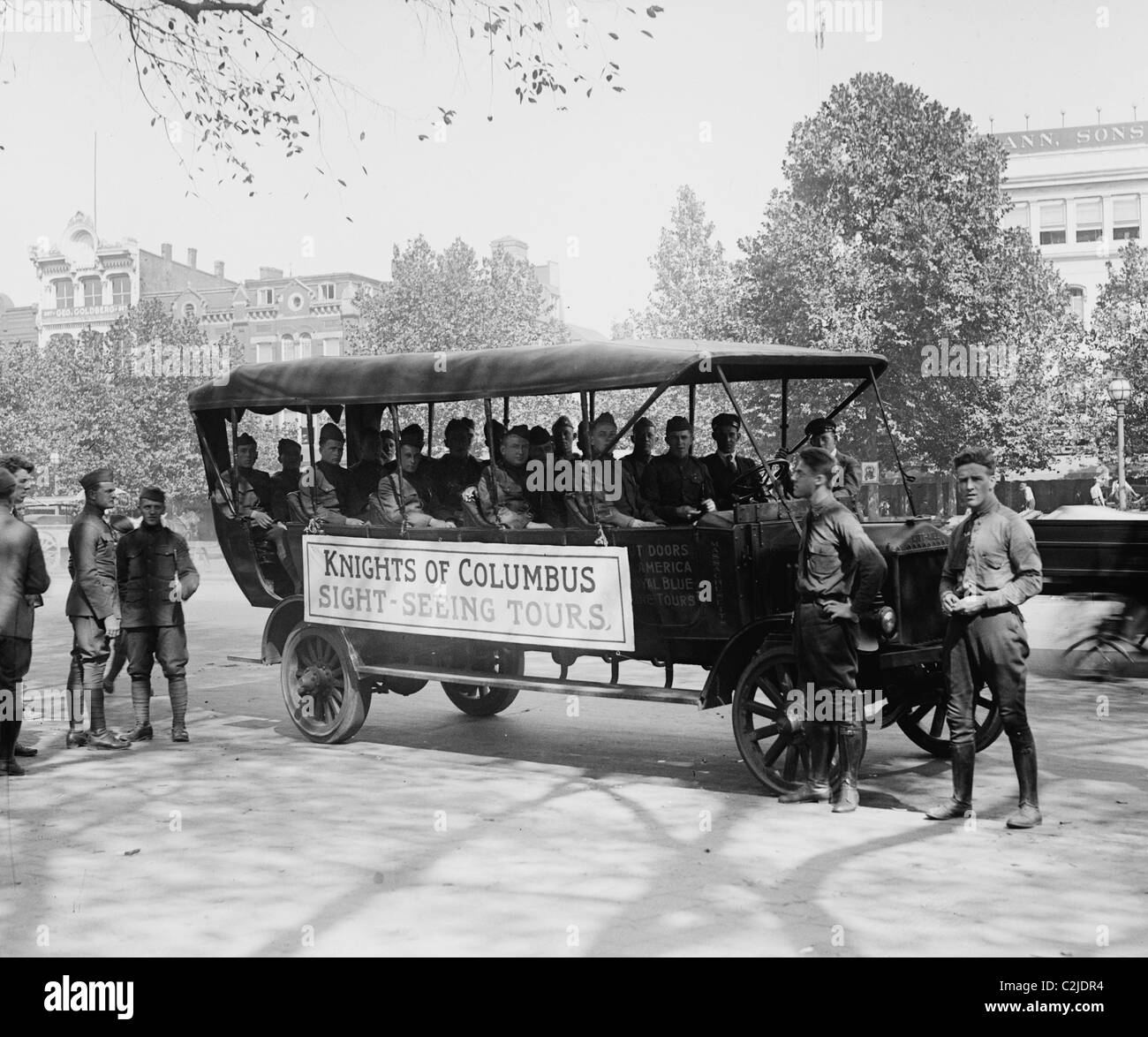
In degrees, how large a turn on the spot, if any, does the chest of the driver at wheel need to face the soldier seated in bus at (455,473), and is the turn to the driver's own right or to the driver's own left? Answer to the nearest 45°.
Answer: approximately 135° to the driver's own right

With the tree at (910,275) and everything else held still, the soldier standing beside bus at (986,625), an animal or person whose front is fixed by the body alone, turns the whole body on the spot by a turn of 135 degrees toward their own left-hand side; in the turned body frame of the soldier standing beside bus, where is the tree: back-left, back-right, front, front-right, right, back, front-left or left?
left

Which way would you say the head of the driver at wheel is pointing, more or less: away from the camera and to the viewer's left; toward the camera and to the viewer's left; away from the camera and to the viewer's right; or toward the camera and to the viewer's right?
toward the camera and to the viewer's right

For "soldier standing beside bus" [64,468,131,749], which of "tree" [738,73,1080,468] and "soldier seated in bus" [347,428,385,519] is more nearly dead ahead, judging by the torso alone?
the soldier seated in bus

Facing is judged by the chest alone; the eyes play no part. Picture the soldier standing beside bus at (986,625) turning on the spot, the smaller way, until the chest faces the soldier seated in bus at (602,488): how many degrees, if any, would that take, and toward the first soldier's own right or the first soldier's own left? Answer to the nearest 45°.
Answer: approximately 90° to the first soldier's own right

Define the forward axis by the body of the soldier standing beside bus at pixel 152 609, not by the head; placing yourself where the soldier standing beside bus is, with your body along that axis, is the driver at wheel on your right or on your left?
on your left

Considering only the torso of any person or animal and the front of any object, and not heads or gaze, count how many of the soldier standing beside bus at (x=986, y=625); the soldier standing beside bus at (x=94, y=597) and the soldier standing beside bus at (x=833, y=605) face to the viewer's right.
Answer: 1

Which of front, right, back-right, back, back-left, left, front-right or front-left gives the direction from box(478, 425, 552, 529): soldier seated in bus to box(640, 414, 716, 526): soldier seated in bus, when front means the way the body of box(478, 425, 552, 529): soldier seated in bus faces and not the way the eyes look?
front-left
